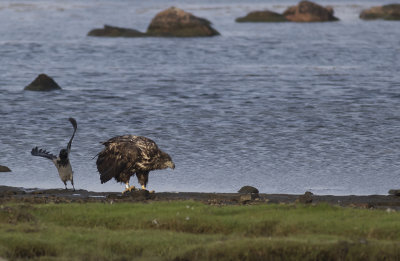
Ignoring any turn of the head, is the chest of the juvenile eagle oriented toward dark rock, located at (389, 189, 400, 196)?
yes

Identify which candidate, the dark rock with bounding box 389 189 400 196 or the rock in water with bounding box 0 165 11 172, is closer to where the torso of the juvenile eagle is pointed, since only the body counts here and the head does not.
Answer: the dark rock

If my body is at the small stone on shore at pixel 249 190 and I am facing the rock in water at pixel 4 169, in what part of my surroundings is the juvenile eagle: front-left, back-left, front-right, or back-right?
front-left

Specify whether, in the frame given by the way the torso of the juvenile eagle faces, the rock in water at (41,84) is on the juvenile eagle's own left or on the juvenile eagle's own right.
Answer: on the juvenile eagle's own left

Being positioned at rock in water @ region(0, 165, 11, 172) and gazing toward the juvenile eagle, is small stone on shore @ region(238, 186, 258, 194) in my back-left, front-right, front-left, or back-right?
front-left

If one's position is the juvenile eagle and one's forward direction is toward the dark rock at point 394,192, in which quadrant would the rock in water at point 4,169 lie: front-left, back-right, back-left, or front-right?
back-left

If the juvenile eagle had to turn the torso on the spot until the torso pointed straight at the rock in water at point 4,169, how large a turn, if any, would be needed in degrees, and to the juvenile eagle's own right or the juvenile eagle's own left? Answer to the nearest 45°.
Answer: approximately 135° to the juvenile eagle's own left

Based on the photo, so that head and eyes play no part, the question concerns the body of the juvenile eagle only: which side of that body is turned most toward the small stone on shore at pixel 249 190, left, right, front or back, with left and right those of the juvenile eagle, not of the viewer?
front

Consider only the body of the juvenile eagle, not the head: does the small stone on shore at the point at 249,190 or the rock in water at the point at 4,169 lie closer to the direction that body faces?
the small stone on shore

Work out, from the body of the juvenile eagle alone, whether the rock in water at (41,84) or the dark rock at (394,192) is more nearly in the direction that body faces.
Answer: the dark rock

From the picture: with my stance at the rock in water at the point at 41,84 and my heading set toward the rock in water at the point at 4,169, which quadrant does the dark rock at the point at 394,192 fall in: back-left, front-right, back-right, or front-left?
front-left

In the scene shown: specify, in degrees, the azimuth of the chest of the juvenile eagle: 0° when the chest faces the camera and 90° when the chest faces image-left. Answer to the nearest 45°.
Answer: approximately 270°
